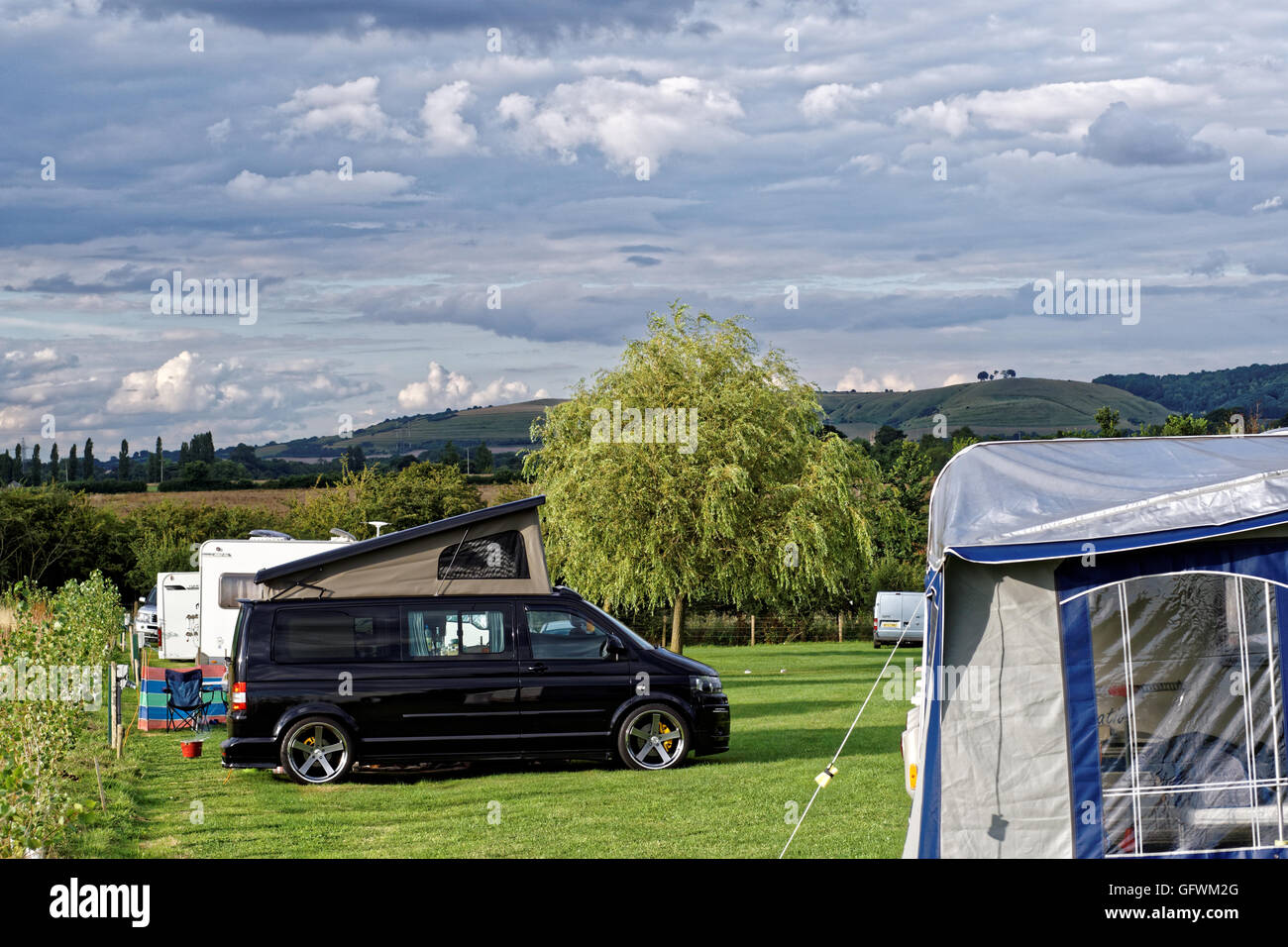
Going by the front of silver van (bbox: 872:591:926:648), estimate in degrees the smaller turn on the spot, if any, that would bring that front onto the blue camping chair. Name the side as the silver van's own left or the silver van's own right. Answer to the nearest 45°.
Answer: approximately 180°

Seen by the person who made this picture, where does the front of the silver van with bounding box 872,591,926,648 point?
facing away from the viewer

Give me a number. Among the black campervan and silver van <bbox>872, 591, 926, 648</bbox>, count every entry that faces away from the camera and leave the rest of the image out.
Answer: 1

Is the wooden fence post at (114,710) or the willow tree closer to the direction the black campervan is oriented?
the willow tree

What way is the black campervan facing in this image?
to the viewer's right

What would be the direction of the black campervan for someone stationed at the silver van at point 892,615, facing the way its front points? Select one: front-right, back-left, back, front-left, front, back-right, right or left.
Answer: back

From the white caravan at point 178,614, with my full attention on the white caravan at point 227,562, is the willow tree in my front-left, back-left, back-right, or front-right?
front-left
